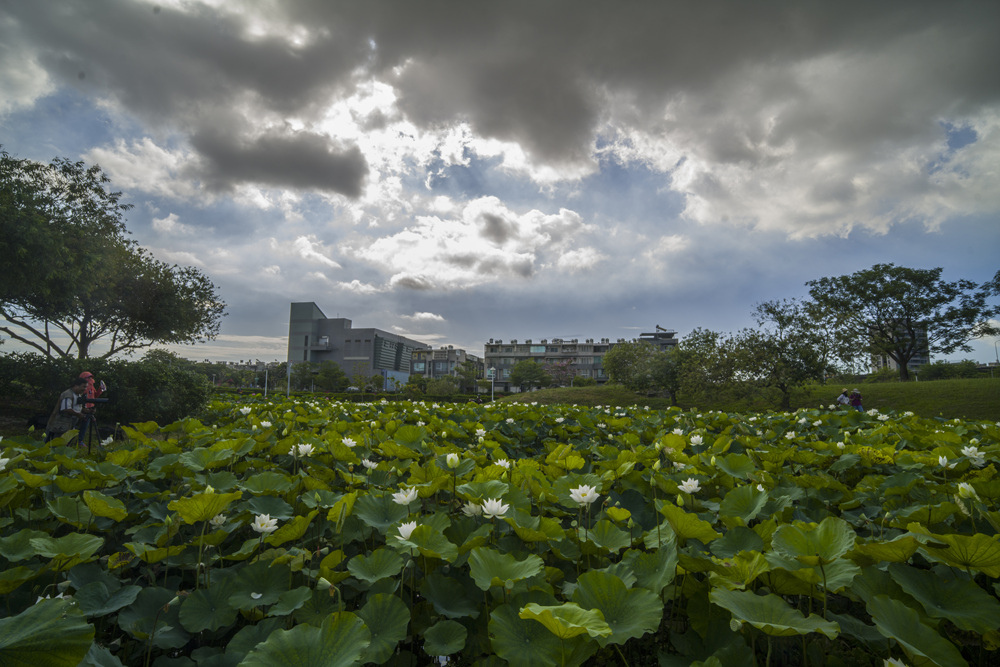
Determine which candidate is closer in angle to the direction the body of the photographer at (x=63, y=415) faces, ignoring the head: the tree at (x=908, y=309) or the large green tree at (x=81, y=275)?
the tree

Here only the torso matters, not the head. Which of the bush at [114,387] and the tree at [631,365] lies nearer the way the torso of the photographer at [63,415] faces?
the tree

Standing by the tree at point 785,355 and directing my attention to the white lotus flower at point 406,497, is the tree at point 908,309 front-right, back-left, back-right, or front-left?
back-left

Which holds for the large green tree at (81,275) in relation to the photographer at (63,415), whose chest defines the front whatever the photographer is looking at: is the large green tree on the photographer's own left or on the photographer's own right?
on the photographer's own left

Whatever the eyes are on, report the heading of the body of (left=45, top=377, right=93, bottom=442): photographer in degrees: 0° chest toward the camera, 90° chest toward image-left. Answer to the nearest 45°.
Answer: approximately 270°

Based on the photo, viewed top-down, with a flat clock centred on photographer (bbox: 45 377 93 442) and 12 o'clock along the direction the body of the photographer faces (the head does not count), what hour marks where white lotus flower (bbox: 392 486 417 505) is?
The white lotus flower is roughly at 3 o'clock from the photographer.

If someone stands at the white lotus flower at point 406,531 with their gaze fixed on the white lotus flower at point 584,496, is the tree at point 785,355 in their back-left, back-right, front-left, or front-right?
front-left

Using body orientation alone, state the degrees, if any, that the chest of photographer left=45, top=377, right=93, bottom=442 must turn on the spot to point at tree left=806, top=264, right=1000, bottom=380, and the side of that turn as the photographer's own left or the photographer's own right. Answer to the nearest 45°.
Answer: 0° — they already face it

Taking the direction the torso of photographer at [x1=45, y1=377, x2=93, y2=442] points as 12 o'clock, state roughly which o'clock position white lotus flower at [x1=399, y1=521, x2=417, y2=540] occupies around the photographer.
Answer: The white lotus flower is roughly at 3 o'clock from the photographer.

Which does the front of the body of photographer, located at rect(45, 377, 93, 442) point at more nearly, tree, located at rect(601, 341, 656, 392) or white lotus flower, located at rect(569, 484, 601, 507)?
the tree

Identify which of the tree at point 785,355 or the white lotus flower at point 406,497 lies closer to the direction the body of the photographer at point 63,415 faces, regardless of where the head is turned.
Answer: the tree

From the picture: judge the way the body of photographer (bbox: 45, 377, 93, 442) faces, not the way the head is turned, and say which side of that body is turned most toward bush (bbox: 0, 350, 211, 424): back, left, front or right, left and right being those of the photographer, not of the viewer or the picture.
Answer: left
